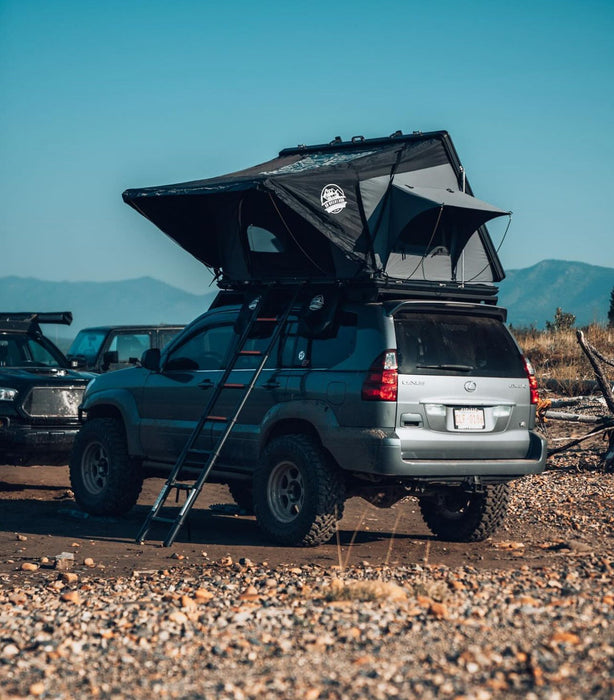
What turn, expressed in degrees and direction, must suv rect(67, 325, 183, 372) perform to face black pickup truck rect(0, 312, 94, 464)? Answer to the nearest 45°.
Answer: approximately 45° to its left

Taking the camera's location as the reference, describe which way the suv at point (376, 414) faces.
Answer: facing away from the viewer and to the left of the viewer

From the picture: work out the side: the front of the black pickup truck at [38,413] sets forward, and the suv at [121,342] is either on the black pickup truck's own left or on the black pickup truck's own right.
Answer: on the black pickup truck's own left

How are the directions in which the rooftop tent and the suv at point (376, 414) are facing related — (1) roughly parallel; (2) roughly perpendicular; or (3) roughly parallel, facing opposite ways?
roughly perpendicular

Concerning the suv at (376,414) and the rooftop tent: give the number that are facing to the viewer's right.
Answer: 0

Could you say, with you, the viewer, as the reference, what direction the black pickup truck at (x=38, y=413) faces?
facing the viewer and to the right of the viewer
